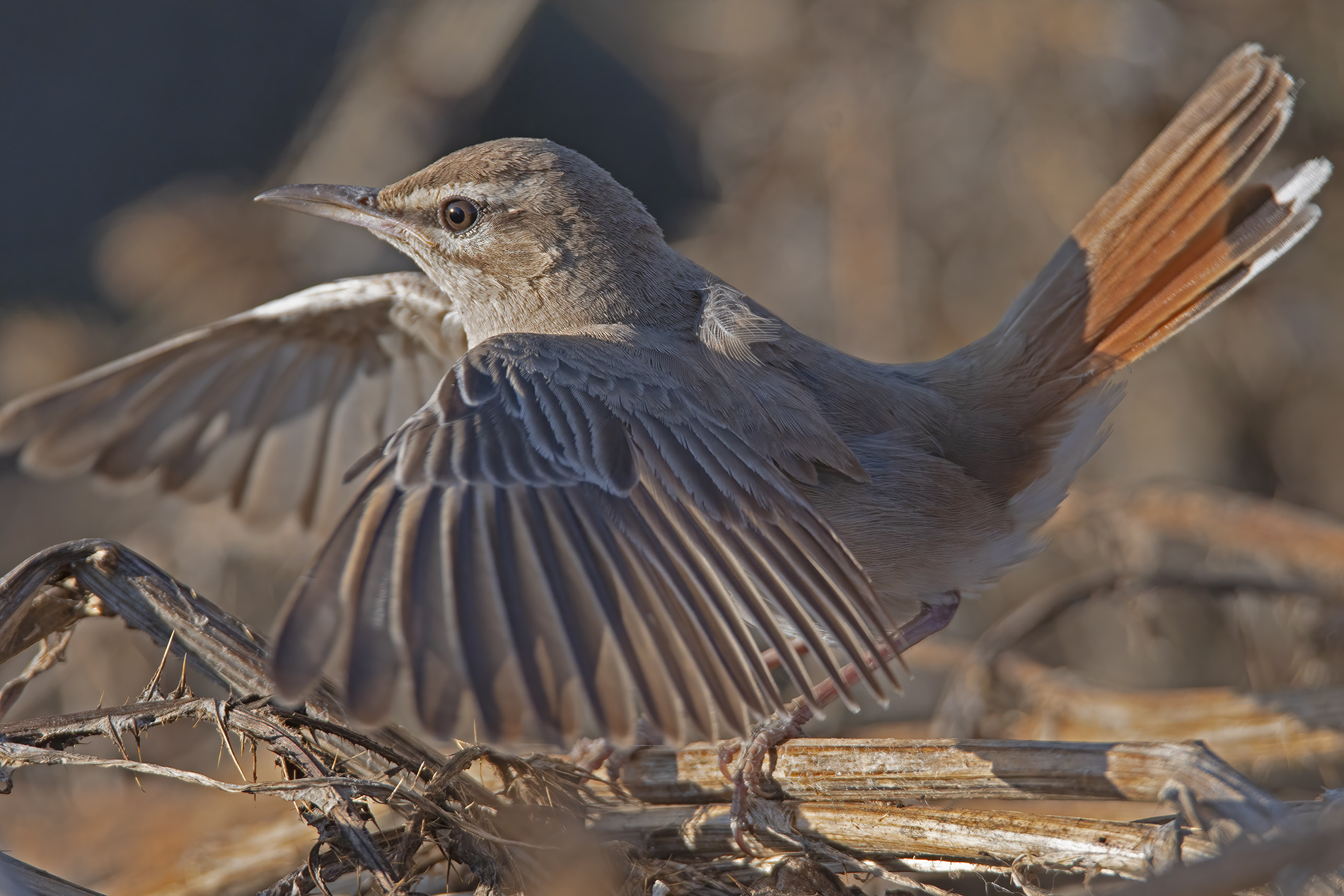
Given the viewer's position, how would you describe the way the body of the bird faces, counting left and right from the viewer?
facing to the left of the viewer
